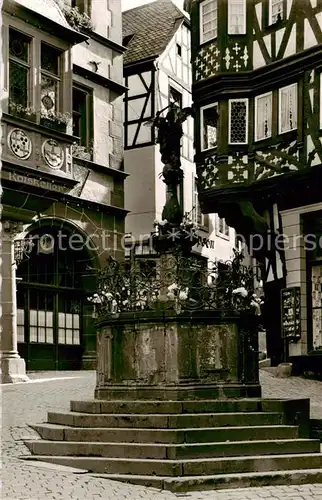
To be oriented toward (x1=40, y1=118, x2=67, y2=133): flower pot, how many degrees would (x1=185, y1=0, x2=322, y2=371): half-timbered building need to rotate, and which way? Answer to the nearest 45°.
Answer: approximately 45° to its right

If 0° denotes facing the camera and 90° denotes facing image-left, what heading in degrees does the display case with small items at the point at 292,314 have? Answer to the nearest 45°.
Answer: approximately 45°

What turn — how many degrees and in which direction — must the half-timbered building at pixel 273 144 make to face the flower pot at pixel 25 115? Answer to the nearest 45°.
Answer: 0° — it already faces it

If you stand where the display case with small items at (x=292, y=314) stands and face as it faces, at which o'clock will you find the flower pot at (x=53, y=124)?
The flower pot is roughly at 1 o'clock from the display case with small items.

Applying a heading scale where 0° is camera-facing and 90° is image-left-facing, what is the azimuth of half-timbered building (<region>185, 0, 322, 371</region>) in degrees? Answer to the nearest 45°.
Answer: approximately 45°

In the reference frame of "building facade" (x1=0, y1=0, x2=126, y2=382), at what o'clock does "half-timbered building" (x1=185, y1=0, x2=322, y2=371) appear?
The half-timbered building is roughly at 11 o'clock from the building facade.
